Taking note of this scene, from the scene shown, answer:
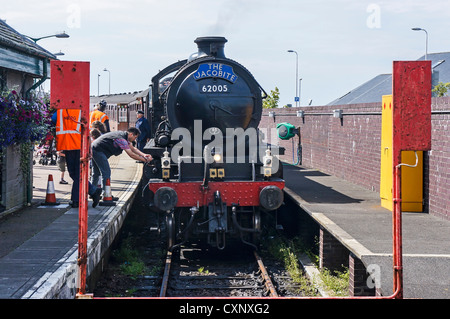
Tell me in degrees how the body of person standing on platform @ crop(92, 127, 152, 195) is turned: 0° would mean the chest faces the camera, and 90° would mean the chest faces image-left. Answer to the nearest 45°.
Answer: approximately 270°

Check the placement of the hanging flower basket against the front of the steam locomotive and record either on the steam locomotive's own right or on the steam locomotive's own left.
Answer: on the steam locomotive's own right

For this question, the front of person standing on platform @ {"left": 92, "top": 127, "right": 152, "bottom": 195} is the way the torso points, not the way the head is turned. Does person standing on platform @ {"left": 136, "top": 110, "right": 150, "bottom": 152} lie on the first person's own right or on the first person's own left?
on the first person's own left

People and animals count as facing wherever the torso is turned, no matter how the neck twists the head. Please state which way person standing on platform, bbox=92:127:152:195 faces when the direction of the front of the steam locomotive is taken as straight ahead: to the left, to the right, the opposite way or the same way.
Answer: to the left

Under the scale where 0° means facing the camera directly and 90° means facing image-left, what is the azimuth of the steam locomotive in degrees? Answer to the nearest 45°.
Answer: approximately 0°

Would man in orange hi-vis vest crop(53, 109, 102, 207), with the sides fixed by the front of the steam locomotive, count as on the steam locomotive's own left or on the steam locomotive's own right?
on the steam locomotive's own right

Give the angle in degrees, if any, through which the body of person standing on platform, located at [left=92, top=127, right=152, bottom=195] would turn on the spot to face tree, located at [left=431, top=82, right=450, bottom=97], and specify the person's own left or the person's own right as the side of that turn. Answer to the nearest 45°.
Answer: approximately 45° to the person's own left
